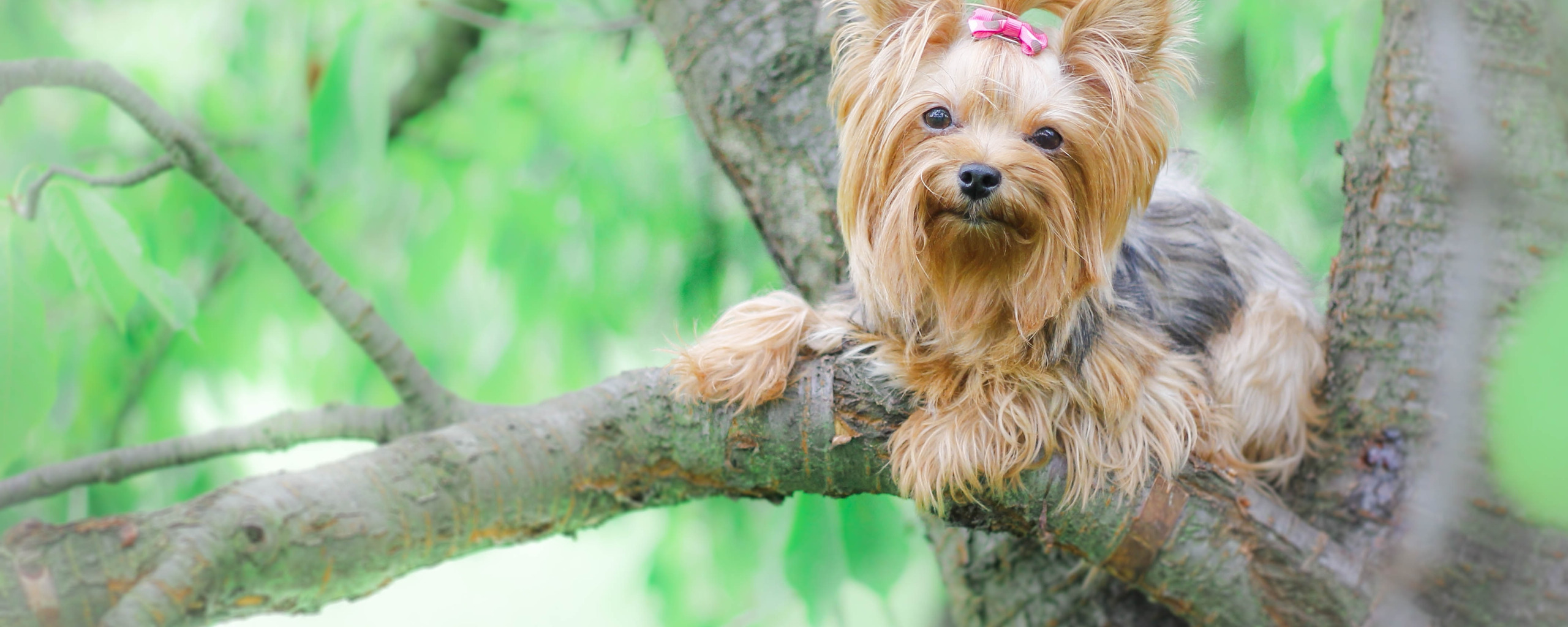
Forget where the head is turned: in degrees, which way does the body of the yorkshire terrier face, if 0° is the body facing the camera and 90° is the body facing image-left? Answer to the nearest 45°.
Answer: approximately 45°

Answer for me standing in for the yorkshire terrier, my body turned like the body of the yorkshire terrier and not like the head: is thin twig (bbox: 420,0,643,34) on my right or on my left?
on my right

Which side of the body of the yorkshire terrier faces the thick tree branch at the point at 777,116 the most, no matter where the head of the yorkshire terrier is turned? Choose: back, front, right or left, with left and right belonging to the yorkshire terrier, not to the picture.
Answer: right

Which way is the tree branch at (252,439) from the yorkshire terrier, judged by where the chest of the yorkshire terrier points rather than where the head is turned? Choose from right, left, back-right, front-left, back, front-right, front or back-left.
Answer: front-right

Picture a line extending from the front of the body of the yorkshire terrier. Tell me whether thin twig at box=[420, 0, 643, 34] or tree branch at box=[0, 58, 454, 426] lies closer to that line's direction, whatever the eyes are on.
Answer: the tree branch

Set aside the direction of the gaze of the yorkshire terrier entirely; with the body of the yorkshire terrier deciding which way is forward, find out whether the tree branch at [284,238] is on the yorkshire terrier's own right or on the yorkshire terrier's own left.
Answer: on the yorkshire terrier's own right

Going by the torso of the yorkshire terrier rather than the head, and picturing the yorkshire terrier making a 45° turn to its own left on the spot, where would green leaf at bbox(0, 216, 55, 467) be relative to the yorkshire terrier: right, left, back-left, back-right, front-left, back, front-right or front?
back-right

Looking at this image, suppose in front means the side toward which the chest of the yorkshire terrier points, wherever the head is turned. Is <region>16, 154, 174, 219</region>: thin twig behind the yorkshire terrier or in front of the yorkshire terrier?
in front

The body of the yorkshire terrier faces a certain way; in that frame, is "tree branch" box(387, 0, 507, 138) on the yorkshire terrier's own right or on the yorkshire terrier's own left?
on the yorkshire terrier's own right
